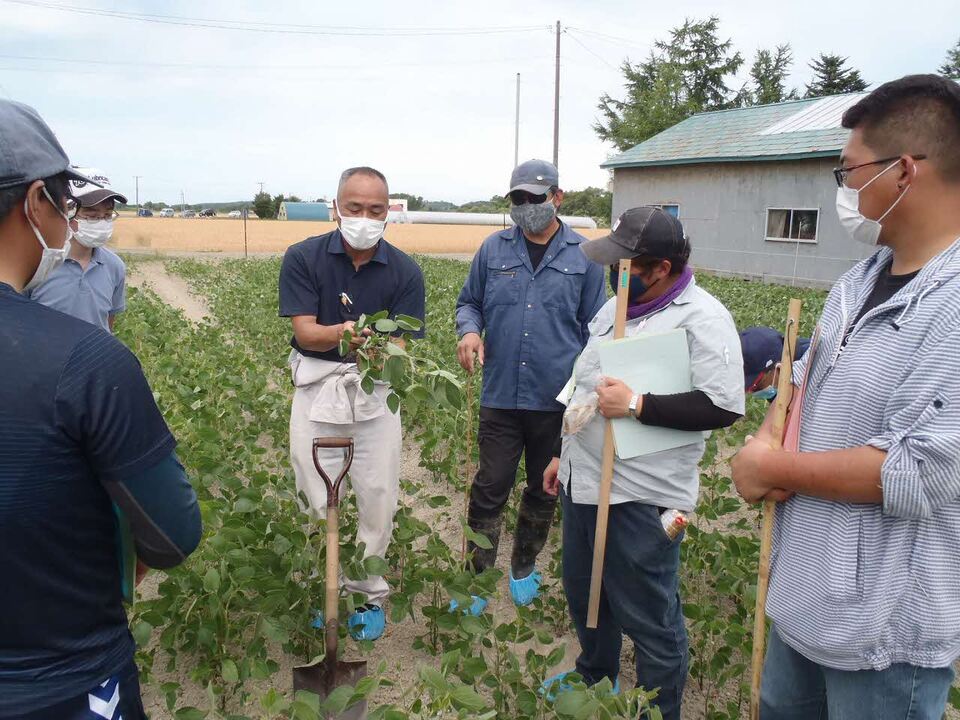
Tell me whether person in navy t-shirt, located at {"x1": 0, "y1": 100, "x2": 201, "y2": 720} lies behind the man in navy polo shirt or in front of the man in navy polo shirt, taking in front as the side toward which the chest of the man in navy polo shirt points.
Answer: in front

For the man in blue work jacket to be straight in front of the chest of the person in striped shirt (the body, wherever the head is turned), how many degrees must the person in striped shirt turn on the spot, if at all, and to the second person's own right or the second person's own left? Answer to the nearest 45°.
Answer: approximately 45° to the second person's own right

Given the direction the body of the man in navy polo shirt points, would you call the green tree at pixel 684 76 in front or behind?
behind

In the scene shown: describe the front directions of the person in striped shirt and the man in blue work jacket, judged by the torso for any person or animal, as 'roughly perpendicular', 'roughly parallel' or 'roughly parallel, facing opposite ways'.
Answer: roughly perpendicular

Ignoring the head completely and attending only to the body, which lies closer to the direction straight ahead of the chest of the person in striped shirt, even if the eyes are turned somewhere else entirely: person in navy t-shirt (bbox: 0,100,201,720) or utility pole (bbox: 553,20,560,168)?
the person in navy t-shirt

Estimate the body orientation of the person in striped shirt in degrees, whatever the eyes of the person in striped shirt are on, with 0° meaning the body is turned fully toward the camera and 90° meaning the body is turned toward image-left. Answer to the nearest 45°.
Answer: approximately 90°

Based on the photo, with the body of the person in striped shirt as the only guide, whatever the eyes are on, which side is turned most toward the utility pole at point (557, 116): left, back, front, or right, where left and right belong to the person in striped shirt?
right

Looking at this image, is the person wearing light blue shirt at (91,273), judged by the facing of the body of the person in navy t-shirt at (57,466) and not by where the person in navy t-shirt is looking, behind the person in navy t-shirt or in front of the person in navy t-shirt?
in front

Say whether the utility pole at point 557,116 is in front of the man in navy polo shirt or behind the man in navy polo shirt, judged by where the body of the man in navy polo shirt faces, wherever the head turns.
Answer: behind

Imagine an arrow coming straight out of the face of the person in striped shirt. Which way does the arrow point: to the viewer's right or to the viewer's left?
to the viewer's left

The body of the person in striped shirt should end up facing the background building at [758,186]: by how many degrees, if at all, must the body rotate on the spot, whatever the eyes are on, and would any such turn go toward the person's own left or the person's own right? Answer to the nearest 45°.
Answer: approximately 90° to the person's own right

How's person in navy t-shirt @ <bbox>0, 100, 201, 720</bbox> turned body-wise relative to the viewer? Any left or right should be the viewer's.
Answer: facing away from the viewer and to the right of the viewer

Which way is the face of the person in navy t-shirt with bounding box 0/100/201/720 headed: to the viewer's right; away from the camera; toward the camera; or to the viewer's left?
to the viewer's right

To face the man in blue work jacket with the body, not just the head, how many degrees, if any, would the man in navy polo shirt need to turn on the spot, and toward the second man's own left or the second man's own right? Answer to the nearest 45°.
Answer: approximately 90° to the second man's own left
